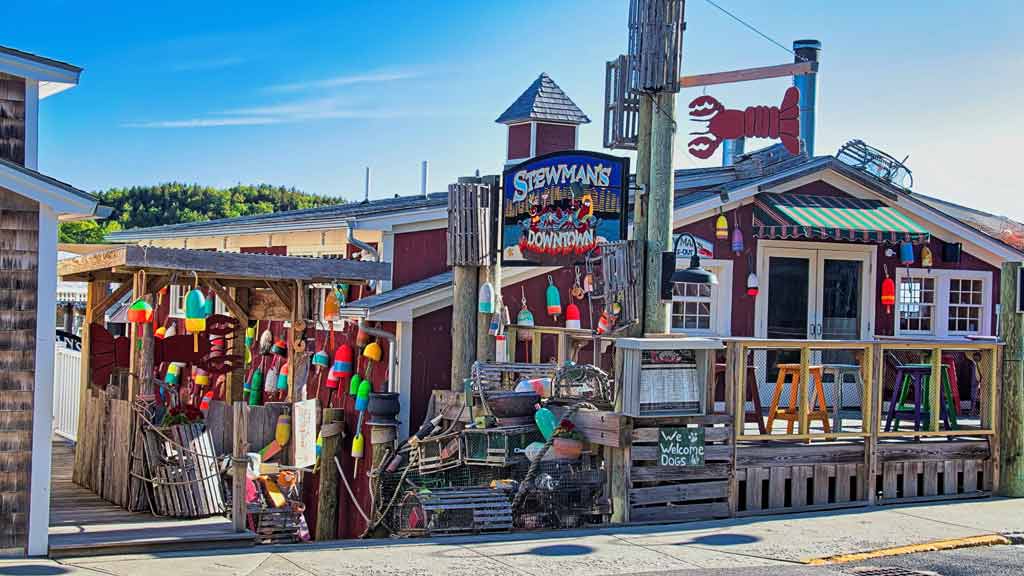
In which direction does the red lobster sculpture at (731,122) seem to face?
to the viewer's left

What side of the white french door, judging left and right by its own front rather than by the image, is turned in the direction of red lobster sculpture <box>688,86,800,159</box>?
front

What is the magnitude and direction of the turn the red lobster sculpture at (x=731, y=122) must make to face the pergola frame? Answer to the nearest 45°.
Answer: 0° — it already faces it

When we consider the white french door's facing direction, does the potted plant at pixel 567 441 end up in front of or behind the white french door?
in front

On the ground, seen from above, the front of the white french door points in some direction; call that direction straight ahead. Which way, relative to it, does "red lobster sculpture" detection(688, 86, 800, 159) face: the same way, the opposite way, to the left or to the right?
to the right

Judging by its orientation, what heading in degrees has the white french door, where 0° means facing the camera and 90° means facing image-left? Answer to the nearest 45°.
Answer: approximately 0°

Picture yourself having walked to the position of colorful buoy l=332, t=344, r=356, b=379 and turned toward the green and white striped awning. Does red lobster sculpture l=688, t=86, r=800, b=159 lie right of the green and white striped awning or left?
right

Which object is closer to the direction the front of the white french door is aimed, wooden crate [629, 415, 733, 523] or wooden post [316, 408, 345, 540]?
the wooden crate

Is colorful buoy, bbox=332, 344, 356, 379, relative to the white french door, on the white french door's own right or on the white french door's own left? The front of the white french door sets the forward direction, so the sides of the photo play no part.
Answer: on the white french door's own right

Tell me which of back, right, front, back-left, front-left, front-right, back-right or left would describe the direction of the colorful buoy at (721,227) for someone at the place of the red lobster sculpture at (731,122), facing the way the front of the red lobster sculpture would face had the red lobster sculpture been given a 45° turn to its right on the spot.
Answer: front-right
